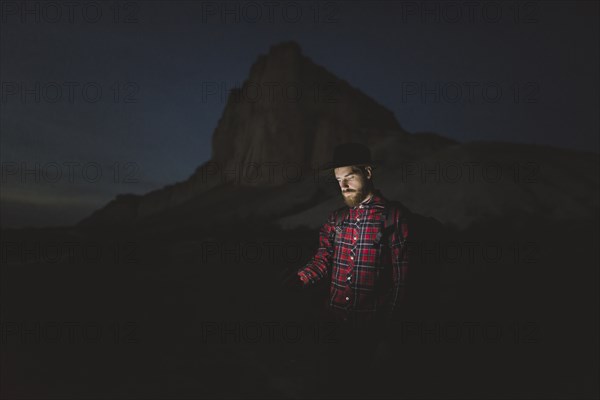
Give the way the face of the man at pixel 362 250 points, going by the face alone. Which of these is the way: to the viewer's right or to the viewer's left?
to the viewer's left

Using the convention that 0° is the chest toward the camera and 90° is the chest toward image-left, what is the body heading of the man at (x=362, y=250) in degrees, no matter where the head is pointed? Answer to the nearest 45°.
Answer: approximately 45°
